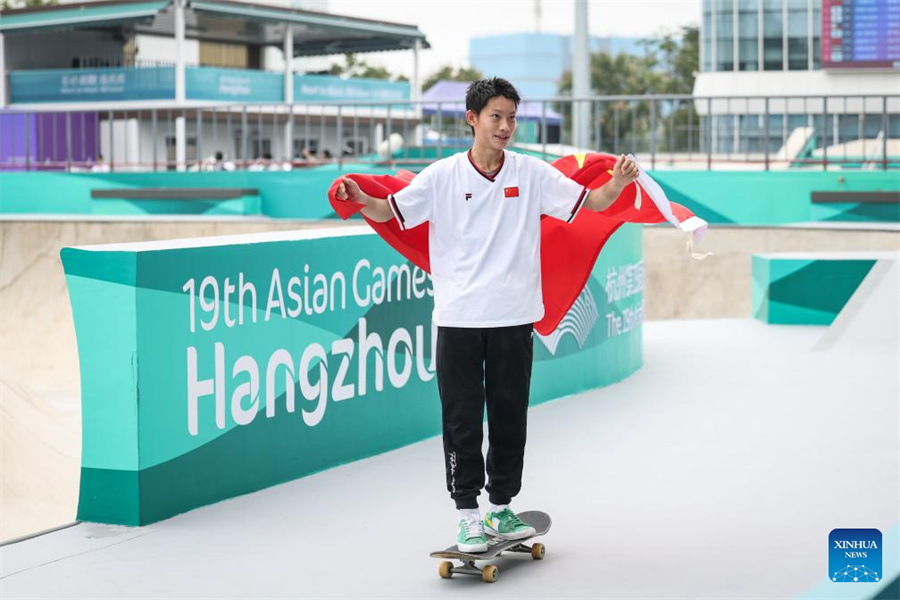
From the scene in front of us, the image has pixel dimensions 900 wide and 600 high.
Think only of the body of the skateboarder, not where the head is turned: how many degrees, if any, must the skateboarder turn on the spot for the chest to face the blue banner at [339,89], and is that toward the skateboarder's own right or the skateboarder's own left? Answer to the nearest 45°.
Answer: approximately 180°

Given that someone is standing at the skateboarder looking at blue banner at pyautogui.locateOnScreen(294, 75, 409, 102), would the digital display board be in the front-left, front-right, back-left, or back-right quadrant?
front-right

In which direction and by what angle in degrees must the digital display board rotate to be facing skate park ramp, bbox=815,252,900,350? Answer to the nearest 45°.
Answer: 0° — it already faces it

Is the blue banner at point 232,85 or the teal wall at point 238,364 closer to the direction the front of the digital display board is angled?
the teal wall

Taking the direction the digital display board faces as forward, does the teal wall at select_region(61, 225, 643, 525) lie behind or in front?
in front

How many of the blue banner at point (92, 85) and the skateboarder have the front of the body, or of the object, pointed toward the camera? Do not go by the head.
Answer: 2

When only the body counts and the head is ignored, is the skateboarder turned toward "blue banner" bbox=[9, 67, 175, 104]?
no

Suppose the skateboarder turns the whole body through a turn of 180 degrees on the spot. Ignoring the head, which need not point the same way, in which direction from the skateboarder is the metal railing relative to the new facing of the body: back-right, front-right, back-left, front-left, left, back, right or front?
front

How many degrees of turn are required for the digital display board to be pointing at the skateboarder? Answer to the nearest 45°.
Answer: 0° — it already faces them

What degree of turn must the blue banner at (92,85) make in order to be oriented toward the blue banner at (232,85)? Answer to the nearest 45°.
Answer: approximately 90° to its left

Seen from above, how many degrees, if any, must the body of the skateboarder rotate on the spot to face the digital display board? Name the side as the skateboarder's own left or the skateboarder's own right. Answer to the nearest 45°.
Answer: approximately 180°

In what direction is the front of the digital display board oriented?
toward the camera

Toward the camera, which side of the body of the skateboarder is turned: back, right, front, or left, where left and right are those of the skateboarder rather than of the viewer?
front

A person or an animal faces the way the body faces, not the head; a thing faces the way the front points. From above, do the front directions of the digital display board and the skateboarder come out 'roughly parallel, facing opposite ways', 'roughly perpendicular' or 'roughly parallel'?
roughly parallel

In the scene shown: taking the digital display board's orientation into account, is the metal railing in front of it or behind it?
in front

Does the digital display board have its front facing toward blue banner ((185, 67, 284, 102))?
no

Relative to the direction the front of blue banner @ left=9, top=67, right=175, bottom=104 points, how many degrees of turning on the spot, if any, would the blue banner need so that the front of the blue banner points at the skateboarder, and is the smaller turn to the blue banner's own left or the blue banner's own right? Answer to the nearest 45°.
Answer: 0° — it already faces them

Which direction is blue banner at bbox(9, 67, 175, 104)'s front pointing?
toward the camera

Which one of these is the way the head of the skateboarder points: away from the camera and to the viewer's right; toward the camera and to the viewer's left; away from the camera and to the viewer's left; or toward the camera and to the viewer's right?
toward the camera and to the viewer's right

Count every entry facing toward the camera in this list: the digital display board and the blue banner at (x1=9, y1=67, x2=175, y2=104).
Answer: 2
